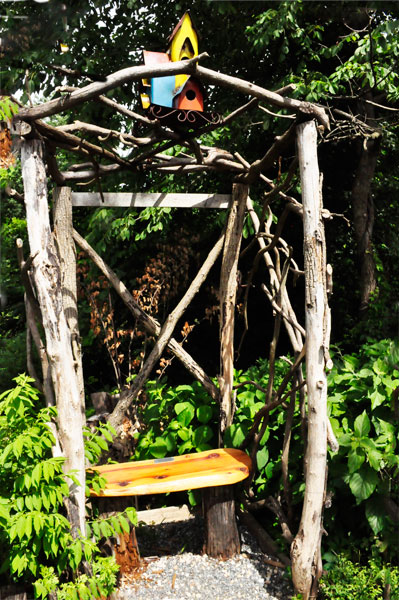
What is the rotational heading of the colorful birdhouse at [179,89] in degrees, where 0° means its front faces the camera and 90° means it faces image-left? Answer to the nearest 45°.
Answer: approximately 315°

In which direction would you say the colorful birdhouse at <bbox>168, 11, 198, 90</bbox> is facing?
toward the camera

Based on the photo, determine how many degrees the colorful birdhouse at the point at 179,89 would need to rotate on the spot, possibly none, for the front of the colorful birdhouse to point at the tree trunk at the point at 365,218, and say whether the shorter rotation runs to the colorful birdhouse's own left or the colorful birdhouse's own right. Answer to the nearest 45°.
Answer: approximately 90° to the colorful birdhouse's own left

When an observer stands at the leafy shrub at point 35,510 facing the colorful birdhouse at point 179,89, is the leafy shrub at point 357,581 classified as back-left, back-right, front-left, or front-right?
front-right
